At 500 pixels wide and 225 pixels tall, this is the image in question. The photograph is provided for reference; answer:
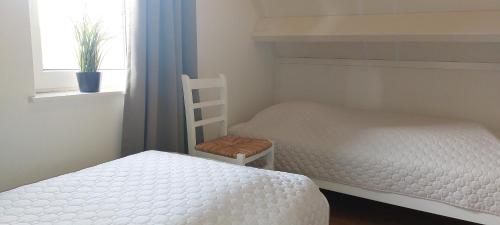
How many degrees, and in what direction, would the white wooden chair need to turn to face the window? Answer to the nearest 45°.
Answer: approximately 135° to its right

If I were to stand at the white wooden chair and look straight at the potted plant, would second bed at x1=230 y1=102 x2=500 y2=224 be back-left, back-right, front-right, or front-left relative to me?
back-left

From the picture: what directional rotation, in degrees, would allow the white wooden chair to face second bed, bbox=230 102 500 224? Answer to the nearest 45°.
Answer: approximately 45° to its left

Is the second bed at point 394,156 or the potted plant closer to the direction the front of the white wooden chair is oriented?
the second bed

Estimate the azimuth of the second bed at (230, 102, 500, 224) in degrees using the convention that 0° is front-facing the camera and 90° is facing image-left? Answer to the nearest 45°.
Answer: approximately 315°

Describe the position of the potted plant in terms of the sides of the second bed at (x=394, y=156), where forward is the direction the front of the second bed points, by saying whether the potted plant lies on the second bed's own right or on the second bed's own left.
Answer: on the second bed's own right

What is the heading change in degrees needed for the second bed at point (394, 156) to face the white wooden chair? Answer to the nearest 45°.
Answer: approximately 135° to its right

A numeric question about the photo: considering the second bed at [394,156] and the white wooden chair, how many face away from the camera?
0

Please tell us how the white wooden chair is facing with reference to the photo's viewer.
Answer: facing the viewer and to the right of the viewer
